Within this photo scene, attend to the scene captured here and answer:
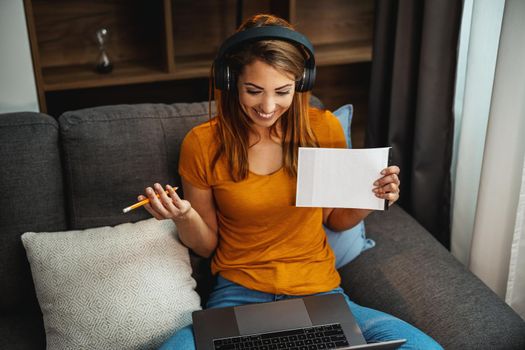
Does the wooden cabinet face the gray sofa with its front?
yes

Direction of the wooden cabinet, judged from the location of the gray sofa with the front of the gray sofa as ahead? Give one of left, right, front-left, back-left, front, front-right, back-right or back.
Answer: back

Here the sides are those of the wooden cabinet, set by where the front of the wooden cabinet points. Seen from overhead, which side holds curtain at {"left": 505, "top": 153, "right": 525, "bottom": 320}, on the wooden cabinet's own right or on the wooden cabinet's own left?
on the wooden cabinet's own left

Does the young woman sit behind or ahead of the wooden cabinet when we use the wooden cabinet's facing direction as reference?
ahead

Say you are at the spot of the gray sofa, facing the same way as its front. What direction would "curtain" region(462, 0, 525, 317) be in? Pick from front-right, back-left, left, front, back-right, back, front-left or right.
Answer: left

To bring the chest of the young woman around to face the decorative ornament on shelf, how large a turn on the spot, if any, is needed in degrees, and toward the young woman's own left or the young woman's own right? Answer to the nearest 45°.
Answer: approximately 135° to the young woman's own right

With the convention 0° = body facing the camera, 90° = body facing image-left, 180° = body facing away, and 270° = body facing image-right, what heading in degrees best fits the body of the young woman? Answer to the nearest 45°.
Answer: approximately 0°

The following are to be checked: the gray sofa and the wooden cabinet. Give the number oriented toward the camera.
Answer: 2

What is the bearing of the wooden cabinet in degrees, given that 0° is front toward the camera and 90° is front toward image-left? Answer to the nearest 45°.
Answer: approximately 0°

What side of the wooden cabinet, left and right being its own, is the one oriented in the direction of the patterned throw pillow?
front

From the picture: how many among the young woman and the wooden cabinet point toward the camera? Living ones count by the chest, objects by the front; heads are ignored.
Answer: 2
